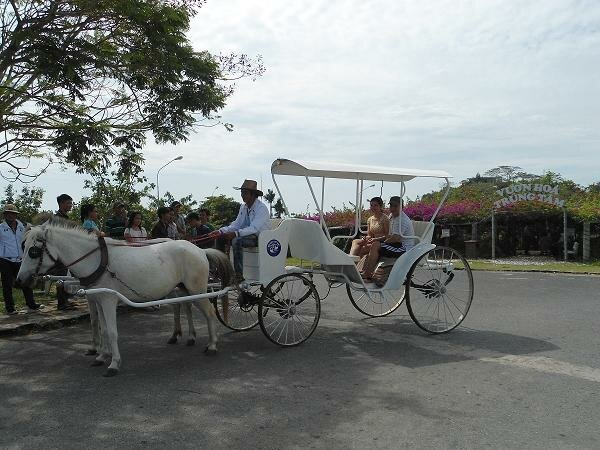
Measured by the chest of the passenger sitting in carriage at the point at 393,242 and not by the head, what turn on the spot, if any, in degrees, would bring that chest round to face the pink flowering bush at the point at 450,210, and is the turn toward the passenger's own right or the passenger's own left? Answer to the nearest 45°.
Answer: approximately 90° to the passenger's own right

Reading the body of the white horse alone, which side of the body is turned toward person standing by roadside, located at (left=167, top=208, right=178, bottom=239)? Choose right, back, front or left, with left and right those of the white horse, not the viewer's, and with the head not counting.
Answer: right

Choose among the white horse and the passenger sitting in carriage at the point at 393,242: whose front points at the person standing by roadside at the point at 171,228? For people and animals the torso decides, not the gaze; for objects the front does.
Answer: the passenger sitting in carriage

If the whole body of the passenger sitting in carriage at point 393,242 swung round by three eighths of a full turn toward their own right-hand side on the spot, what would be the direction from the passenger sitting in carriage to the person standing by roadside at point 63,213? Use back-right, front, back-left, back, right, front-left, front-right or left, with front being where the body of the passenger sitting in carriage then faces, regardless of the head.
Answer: back-left

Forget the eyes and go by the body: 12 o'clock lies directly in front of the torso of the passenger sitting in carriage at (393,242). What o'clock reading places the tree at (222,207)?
The tree is roughly at 2 o'clock from the passenger sitting in carriage.

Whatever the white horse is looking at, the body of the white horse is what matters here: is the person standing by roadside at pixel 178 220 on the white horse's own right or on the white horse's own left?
on the white horse's own right

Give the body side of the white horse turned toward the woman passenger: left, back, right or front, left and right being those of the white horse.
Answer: back

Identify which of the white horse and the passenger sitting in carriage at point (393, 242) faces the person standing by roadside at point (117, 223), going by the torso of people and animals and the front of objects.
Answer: the passenger sitting in carriage

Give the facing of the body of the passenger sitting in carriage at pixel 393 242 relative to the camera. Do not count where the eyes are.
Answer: to the viewer's left

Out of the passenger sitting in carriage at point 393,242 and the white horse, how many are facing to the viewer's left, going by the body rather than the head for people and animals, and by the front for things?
2

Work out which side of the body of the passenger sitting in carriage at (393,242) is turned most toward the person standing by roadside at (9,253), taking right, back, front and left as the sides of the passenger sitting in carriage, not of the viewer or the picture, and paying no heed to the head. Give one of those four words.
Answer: front

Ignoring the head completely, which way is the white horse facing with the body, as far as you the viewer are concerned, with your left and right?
facing to the left of the viewer

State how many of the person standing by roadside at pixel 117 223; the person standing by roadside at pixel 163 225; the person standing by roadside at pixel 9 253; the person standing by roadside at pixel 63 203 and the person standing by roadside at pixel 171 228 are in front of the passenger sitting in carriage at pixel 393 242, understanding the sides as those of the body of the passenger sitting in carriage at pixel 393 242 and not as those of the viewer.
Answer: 5

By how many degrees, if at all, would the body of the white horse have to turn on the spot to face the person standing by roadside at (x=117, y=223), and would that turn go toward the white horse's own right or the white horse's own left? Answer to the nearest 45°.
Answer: approximately 90° to the white horse's own right

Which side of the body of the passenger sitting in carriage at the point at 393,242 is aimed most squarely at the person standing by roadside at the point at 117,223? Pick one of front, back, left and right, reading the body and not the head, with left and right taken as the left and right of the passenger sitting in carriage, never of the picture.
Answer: front

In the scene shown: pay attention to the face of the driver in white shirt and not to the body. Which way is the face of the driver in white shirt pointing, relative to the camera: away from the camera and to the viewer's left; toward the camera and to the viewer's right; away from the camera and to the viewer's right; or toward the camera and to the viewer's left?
toward the camera and to the viewer's left
